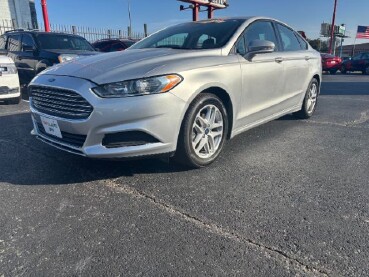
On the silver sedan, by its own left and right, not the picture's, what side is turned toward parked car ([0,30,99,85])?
right

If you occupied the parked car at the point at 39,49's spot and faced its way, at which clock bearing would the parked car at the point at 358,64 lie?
the parked car at the point at 358,64 is roughly at 10 o'clock from the parked car at the point at 39,49.

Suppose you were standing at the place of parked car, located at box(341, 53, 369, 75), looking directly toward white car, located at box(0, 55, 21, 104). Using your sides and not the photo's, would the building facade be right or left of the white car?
right

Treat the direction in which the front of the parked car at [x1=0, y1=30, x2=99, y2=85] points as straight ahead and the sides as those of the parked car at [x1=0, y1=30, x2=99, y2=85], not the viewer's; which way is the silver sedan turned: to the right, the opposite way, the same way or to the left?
to the right

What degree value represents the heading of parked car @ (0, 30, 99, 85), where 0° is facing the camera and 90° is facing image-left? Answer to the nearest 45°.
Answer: approximately 315°

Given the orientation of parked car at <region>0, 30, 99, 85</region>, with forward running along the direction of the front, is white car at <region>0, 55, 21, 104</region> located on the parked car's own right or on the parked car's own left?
on the parked car's own right

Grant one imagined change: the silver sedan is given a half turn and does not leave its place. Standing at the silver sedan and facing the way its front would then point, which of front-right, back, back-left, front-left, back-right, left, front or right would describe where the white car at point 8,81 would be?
left

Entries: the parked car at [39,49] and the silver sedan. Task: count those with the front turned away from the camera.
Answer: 0

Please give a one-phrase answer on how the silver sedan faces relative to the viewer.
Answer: facing the viewer and to the left of the viewer

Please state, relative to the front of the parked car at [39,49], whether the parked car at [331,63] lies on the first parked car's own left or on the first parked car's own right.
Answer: on the first parked car's own left

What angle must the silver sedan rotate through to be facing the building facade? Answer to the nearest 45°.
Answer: approximately 90° to its right

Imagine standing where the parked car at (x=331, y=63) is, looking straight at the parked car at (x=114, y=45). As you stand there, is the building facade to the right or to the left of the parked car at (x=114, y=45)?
right
